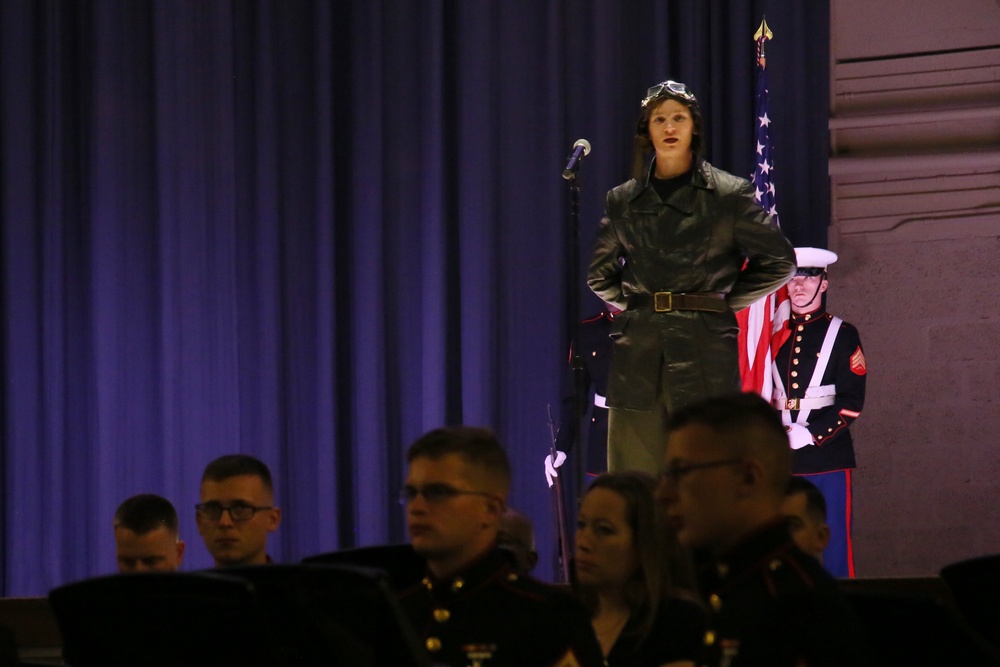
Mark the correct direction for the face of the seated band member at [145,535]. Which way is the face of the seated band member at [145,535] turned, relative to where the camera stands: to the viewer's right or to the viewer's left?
to the viewer's left

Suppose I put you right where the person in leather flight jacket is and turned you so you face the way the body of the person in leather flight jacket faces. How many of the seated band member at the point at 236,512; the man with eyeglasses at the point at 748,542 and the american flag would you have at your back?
1

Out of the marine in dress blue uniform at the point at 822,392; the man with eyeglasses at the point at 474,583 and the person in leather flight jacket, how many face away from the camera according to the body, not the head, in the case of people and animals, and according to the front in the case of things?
0

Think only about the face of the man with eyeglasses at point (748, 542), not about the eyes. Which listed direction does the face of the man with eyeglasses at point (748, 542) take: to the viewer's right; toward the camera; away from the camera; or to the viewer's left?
to the viewer's left

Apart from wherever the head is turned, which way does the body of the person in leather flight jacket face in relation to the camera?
toward the camera

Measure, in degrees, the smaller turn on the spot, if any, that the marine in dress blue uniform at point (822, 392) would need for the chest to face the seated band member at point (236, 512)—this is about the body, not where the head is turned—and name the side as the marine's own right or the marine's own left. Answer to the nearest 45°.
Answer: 0° — they already face them

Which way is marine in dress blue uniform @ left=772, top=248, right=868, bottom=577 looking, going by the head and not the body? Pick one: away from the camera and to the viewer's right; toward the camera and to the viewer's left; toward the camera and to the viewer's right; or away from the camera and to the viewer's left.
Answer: toward the camera and to the viewer's left

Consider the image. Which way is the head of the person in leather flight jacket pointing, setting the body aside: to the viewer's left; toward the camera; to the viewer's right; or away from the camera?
toward the camera

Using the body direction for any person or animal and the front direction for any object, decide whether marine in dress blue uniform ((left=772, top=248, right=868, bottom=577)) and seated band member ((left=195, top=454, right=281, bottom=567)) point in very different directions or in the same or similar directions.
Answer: same or similar directions

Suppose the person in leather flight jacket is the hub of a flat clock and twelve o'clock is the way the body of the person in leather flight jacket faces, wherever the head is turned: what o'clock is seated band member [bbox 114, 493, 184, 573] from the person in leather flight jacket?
The seated band member is roughly at 2 o'clock from the person in leather flight jacket.

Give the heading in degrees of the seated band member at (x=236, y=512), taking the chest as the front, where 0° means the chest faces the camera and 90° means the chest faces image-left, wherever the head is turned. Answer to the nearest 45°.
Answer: approximately 45°

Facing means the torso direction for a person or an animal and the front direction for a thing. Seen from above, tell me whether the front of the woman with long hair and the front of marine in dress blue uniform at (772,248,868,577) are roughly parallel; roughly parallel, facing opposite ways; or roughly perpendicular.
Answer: roughly parallel

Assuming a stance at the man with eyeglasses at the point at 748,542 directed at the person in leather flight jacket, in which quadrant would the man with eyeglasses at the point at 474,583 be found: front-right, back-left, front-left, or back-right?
front-left

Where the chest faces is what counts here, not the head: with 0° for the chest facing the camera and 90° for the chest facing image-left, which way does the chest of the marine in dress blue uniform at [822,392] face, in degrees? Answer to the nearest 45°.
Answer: approximately 45°

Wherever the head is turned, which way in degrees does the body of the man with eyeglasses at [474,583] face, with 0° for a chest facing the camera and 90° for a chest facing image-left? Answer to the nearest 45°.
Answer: approximately 45°

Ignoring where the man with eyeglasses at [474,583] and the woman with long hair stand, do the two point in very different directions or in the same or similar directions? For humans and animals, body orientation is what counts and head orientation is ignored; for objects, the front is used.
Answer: same or similar directions

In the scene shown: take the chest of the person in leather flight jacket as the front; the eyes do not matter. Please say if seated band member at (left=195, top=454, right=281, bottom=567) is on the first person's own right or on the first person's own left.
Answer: on the first person's own right

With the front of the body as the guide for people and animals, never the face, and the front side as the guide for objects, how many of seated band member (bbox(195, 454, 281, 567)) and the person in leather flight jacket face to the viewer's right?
0
